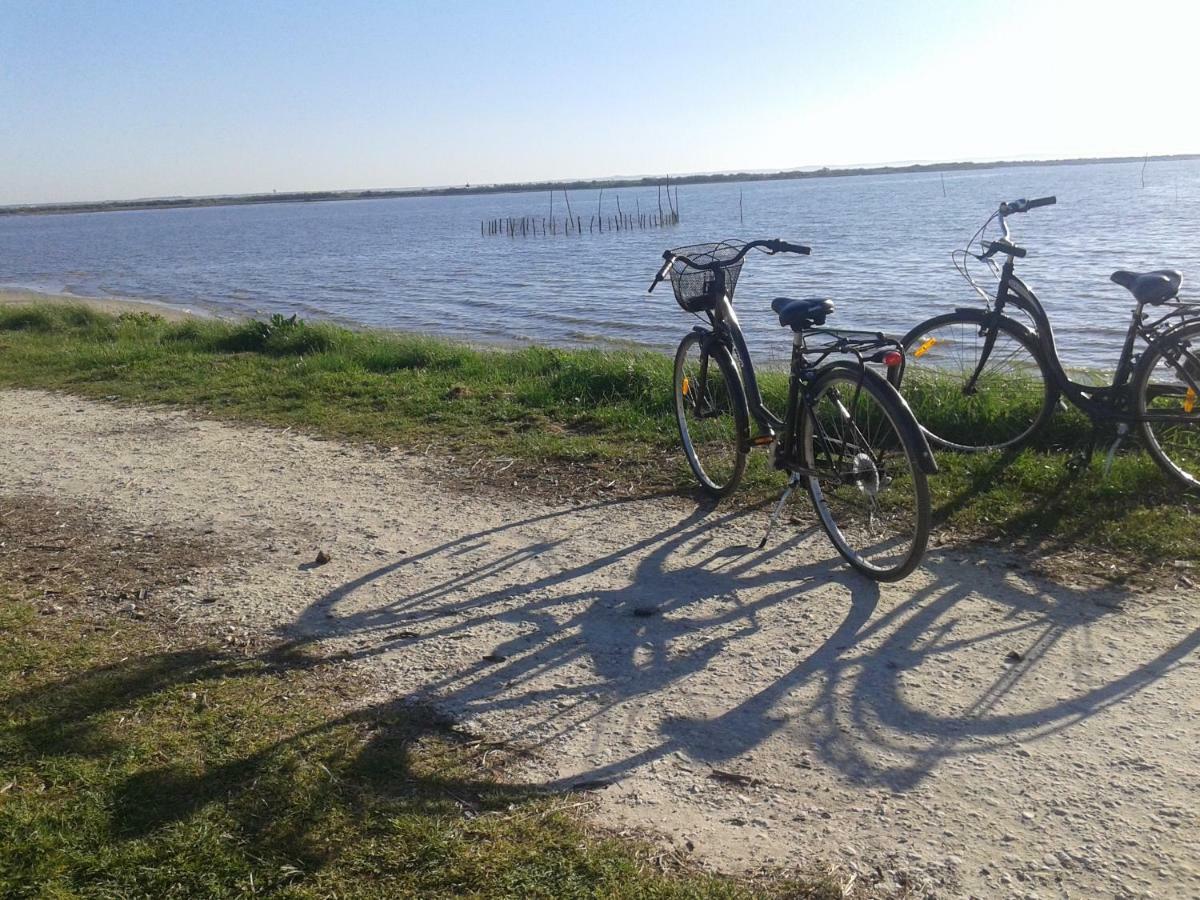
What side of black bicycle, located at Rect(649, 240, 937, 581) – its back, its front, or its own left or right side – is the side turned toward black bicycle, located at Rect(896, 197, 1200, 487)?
right

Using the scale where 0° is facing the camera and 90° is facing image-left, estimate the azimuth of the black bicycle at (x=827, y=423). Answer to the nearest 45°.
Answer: approximately 135°

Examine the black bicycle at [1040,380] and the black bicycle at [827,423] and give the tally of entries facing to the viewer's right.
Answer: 0

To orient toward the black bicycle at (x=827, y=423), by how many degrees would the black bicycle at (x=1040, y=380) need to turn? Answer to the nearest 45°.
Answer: approximately 45° to its left

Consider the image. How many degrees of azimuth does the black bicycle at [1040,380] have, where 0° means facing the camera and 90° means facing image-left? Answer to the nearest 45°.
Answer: approximately 90°
